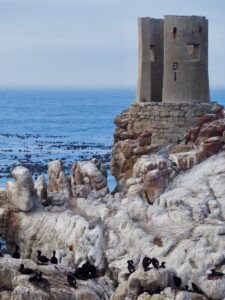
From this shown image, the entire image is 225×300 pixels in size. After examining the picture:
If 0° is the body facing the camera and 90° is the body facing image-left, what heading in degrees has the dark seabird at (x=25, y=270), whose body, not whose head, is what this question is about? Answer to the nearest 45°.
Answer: approximately 90°
